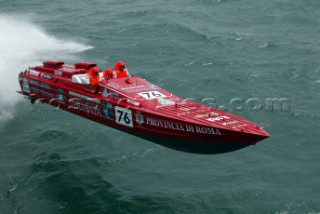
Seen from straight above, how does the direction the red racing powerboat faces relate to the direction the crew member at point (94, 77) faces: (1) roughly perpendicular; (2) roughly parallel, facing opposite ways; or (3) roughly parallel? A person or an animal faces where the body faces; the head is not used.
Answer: roughly parallel

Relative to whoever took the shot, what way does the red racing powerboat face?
facing the viewer and to the right of the viewer

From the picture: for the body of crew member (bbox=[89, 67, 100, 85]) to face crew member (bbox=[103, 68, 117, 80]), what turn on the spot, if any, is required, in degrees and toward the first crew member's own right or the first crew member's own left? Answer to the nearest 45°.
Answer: approximately 45° to the first crew member's own left

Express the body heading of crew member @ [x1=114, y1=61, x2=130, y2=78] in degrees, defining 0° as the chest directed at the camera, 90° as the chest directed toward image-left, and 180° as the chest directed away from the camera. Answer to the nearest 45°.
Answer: approximately 315°

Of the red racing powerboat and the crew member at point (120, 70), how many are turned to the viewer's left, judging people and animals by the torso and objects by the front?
0

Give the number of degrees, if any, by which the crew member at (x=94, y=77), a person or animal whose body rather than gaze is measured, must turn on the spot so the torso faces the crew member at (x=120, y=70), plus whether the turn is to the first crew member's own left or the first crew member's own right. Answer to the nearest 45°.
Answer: approximately 90° to the first crew member's own left

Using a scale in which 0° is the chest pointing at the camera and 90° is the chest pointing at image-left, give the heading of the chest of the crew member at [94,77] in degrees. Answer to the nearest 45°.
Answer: approximately 315°

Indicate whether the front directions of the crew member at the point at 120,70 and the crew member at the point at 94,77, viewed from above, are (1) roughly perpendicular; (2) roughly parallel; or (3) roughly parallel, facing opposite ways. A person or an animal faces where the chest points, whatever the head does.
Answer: roughly parallel

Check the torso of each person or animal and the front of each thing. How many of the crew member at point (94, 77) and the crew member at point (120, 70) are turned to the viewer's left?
0

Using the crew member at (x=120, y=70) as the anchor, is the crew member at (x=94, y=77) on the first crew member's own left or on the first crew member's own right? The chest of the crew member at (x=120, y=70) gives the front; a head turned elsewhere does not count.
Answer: on the first crew member's own right

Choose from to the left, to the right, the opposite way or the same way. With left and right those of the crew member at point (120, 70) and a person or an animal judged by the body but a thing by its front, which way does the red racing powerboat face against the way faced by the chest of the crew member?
the same way
